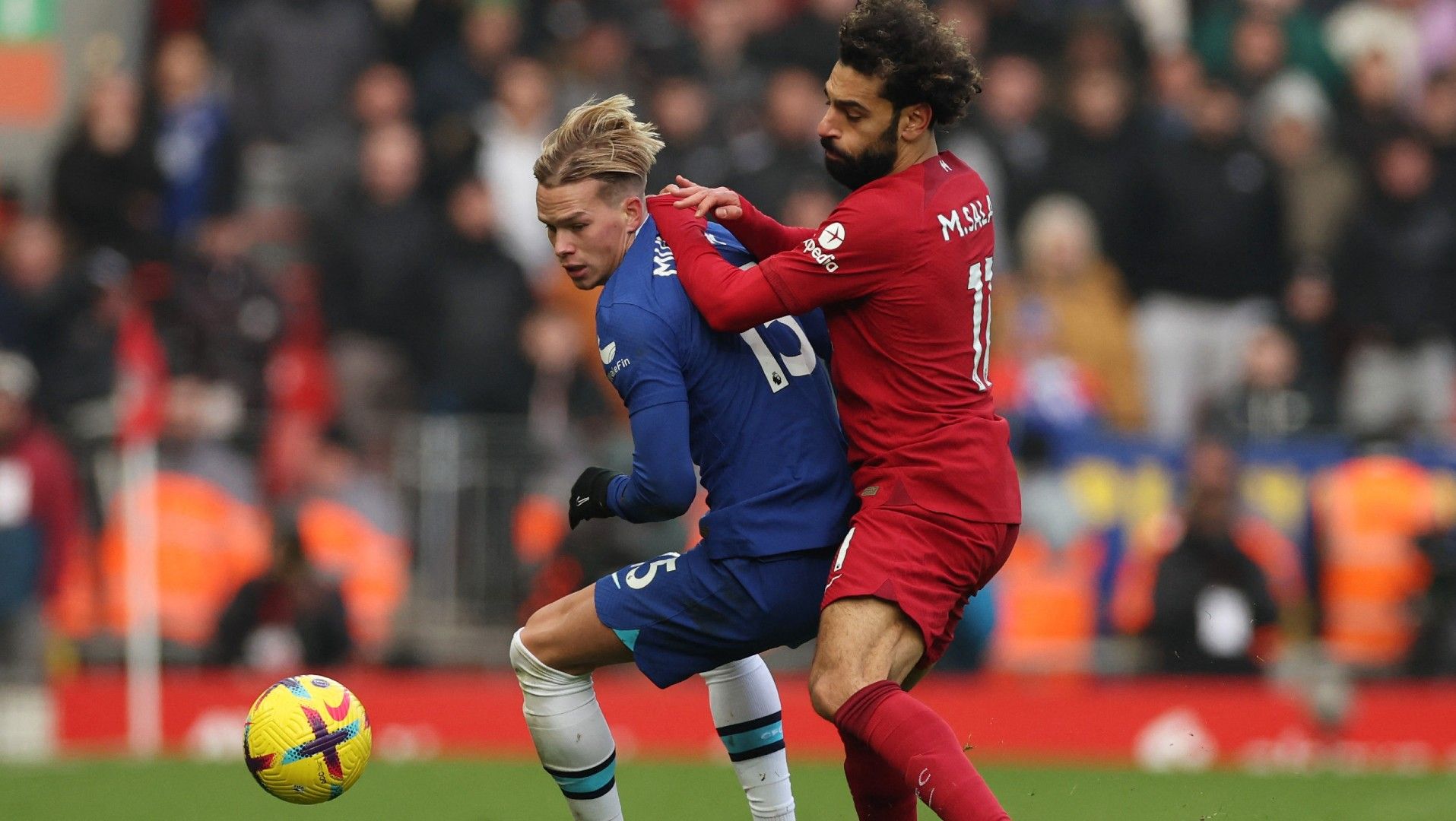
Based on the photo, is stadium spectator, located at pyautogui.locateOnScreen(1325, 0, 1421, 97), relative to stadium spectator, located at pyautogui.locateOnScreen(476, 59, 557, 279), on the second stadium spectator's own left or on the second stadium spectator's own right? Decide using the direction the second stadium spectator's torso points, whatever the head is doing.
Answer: on the second stadium spectator's own left

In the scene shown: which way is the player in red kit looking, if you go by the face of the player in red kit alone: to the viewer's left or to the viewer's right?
to the viewer's left

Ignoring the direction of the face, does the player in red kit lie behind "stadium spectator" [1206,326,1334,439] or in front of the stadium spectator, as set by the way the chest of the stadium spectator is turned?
in front

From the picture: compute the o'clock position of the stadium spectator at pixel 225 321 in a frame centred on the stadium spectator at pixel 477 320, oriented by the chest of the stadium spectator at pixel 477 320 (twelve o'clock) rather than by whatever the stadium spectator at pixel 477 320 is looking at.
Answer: the stadium spectator at pixel 225 321 is roughly at 3 o'clock from the stadium spectator at pixel 477 320.

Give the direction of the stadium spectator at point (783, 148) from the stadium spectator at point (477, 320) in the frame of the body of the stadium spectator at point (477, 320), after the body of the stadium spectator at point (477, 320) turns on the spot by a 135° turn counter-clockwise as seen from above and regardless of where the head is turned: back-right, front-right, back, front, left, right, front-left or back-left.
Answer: front-right

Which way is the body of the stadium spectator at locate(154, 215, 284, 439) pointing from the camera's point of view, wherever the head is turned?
toward the camera

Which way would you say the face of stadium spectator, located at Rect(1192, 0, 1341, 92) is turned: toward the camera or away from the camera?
toward the camera

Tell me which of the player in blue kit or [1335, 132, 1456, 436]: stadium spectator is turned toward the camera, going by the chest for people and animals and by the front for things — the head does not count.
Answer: the stadium spectator

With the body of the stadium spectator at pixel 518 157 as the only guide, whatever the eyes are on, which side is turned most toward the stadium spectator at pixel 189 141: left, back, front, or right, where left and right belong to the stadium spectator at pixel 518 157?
right

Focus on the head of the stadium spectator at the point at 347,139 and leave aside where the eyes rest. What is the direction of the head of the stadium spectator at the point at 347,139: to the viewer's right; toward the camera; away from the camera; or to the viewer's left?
toward the camera

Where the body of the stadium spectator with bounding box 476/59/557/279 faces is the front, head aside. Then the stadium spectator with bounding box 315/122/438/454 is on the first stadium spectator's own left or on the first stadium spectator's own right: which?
on the first stadium spectator's own right

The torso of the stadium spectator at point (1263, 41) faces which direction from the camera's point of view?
toward the camera

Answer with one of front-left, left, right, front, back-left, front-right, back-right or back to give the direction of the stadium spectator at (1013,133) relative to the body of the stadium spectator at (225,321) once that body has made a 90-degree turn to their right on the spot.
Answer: back

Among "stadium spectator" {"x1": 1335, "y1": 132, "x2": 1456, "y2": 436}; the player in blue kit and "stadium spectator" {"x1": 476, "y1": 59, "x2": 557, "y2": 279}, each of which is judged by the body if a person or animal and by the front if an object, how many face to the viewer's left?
1

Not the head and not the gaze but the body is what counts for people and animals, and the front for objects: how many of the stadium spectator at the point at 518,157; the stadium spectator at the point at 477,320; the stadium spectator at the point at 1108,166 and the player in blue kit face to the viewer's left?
1

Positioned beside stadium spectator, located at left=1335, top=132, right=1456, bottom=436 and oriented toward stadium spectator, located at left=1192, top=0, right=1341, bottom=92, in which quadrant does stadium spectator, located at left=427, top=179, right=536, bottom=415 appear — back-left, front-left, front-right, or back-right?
front-left

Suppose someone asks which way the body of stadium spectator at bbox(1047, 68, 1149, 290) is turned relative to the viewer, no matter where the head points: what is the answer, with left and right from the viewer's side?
facing the viewer

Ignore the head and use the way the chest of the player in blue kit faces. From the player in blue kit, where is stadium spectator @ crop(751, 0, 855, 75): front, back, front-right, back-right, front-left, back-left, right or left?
right

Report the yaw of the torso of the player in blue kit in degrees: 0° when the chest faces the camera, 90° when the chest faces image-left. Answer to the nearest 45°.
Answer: approximately 90°

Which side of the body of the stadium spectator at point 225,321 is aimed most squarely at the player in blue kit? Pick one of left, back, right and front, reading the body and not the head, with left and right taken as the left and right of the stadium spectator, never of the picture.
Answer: front
